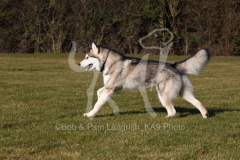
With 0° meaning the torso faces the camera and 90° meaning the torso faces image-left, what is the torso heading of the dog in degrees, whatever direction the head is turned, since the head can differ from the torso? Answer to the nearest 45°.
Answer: approximately 90°
